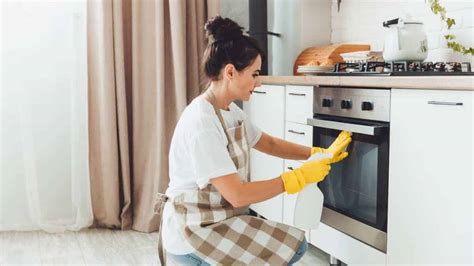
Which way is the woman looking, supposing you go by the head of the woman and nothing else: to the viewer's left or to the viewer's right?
to the viewer's right

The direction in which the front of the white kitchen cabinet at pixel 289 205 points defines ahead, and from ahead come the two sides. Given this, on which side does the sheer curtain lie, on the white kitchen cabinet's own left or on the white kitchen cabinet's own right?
on the white kitchen cabinet's own right

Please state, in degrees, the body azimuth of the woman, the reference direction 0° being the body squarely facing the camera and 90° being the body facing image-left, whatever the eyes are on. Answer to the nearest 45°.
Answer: approximately 270°

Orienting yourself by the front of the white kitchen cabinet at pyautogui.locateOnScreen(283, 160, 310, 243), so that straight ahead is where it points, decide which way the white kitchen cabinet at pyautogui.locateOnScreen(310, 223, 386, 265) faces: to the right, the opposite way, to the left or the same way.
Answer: the same way

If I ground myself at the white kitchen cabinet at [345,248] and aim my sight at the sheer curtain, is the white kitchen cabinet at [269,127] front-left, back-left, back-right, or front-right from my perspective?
front-right

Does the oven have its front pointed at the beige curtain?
no

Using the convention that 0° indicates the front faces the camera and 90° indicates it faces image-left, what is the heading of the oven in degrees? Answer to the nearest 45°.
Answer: approximately 45°

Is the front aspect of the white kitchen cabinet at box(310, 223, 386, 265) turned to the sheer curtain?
no

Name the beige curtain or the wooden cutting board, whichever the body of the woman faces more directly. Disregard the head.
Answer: the wooden cutting board

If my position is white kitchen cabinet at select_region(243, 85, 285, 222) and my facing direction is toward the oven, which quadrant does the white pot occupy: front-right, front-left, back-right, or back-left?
front-left

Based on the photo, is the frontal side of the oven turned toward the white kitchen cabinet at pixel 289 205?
no

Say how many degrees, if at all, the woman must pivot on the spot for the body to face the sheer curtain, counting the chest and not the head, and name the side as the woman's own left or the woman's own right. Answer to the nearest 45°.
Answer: approximately 135° to the woman's own left

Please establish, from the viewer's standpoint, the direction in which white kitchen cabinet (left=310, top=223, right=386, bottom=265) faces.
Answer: facing the viewer and to the left of the viewer
